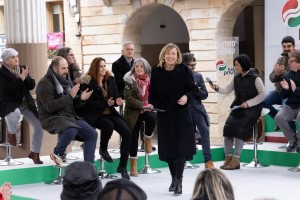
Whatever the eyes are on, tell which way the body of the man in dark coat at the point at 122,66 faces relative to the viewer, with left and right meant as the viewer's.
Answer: facing the viewer and to the right of the viewer

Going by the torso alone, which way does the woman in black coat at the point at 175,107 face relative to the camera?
toward the camera

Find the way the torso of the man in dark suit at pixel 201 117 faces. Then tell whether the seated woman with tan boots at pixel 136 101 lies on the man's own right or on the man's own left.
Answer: on the man's own right

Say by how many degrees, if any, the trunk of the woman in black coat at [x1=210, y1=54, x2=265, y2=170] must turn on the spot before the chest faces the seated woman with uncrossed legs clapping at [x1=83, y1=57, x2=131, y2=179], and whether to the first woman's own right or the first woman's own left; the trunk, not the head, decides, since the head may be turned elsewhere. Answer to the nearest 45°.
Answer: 0° — they already face them

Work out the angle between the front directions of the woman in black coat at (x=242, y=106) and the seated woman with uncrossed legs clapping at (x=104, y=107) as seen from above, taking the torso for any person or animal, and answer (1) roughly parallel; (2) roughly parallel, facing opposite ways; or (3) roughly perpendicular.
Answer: roughly perpendicular

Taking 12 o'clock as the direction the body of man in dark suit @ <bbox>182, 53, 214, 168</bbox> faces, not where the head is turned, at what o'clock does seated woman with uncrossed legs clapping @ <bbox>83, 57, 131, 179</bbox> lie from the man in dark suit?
The seated woman with uncrossed legs clapping is roughly at 2 o'clock from the man in dark suit.

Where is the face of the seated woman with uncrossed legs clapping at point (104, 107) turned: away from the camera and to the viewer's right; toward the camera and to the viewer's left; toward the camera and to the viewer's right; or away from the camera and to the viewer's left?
toward the camera and to the viewer's right

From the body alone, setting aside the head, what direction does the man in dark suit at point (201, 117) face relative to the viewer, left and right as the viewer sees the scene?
facing the viewer

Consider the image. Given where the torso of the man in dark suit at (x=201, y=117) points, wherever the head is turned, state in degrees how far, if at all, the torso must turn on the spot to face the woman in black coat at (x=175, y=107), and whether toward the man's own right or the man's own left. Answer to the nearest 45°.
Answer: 0° — they already face them

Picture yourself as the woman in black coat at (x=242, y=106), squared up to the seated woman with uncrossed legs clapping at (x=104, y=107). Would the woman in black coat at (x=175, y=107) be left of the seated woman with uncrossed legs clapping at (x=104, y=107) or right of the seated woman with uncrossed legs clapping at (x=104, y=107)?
left

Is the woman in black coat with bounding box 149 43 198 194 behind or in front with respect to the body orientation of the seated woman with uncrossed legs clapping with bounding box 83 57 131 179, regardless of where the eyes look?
in front

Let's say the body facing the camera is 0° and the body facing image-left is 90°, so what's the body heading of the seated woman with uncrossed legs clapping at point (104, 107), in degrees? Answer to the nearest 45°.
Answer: approximately 315°

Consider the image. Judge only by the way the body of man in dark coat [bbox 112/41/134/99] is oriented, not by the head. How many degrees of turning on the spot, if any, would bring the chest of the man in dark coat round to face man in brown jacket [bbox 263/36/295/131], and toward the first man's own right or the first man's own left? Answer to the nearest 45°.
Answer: approximately 45° to the first man's own left
